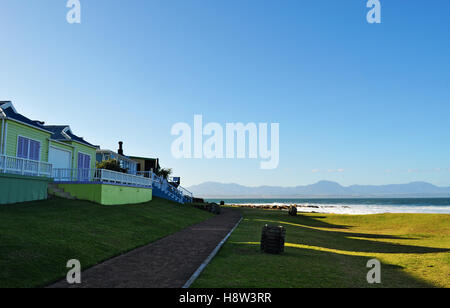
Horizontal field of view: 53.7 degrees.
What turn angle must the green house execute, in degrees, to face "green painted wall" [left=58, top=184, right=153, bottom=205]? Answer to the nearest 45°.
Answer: approximately 45° to its left

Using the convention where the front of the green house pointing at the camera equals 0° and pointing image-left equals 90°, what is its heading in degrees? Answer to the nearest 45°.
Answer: approximately 315°
